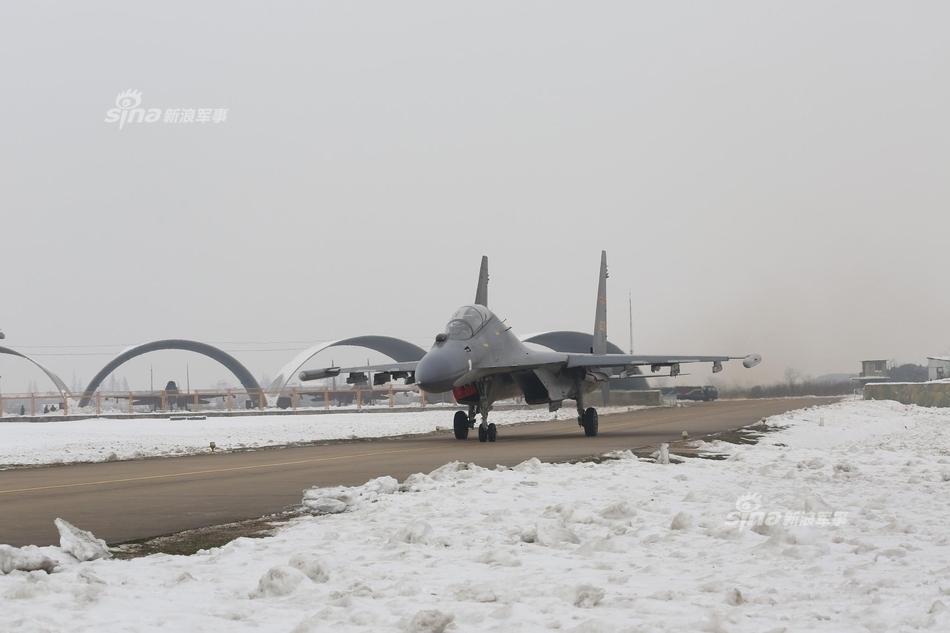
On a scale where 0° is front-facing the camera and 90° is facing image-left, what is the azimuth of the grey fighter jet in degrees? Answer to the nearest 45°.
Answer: approximately 0°
